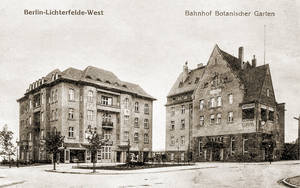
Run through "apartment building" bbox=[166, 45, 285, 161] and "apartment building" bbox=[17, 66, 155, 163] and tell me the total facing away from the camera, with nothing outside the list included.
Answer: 0

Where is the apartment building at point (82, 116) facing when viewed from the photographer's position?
facing the viewer and to the right of the viewer

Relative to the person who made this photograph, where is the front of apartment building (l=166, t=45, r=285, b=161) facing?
facing the viewer and to the left of the viewer

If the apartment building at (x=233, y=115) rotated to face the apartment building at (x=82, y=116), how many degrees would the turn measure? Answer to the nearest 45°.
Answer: approximately 45° to its right
